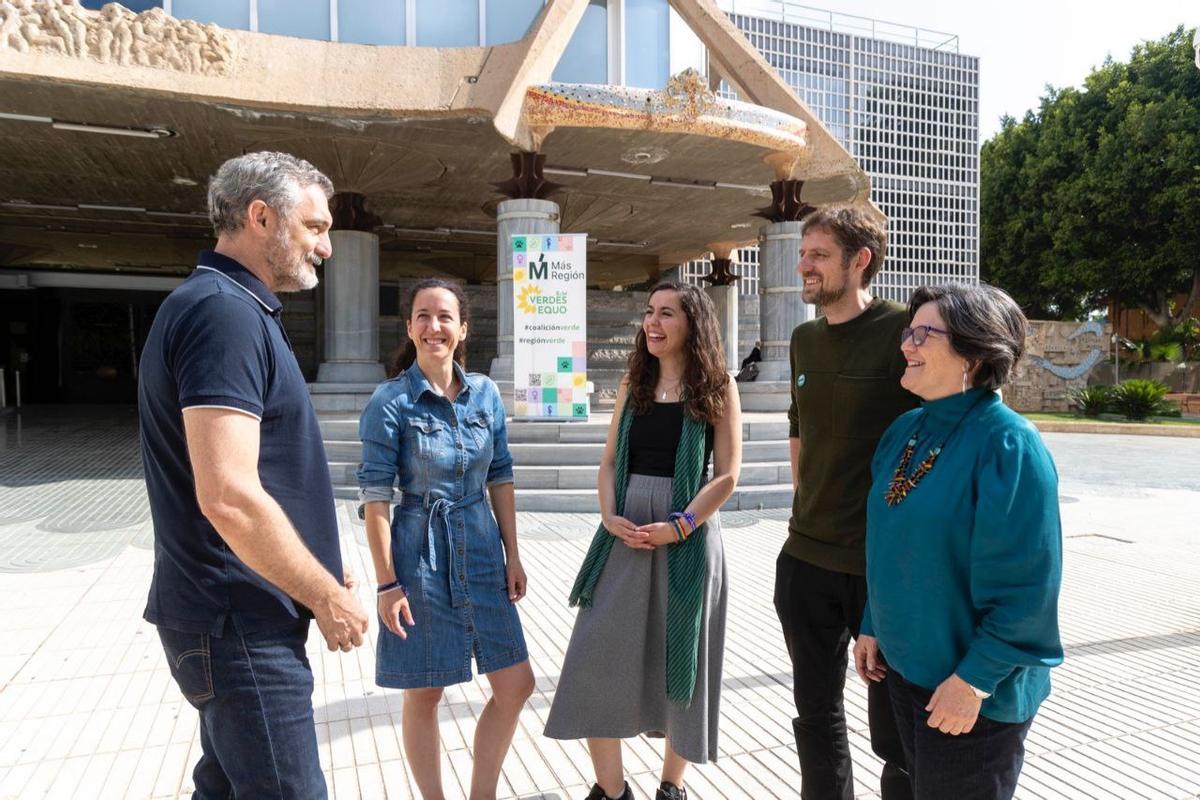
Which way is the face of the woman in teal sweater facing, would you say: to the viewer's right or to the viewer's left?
to the viewer's left

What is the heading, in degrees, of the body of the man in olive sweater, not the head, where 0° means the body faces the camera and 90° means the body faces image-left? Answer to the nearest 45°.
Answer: approximately 45°

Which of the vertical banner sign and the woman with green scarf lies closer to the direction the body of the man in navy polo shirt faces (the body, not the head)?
the woman with green scarf

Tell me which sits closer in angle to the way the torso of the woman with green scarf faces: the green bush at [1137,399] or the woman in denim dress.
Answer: the woman in denim dress

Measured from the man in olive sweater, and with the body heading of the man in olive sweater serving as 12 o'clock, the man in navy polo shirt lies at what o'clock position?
The man in navy polo shirt is roughly at 12 o'clock from the man in olive sweater.

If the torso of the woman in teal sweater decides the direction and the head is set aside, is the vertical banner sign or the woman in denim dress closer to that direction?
the woman in denim dress

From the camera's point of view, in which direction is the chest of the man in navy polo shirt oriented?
to the viewer's right

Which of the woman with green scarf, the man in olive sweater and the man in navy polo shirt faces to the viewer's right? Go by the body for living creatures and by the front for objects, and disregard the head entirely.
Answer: the man in navy polo shirt

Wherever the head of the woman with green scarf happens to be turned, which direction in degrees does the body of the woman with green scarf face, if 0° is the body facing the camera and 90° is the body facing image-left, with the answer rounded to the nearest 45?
approximately 45°

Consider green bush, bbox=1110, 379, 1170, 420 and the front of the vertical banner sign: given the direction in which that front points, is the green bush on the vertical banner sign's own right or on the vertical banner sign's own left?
on the vertical banner sign's own left

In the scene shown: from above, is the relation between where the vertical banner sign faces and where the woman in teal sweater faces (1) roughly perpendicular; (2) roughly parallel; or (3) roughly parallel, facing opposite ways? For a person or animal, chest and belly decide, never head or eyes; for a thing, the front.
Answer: roughly perpendicular
